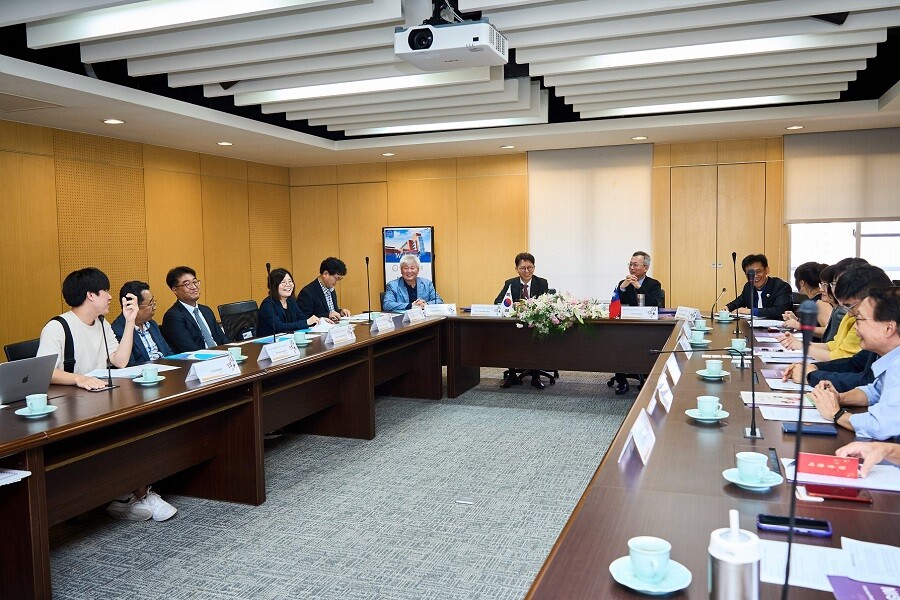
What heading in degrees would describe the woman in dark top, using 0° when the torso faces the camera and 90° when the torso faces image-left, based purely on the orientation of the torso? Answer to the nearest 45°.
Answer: approximately 315°

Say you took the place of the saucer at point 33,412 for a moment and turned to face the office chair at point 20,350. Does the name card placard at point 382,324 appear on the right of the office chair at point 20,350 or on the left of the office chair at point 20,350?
right

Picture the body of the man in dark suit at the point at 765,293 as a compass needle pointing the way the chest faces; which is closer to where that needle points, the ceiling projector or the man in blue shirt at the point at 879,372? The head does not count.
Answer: the ceiling projector

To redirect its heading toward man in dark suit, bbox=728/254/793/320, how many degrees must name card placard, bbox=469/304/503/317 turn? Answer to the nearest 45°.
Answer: approximately 90° to its left

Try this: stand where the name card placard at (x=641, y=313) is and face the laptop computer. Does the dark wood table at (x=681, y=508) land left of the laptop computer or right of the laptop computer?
left

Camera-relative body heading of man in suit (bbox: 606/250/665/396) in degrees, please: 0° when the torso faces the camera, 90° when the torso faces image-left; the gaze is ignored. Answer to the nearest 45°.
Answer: approximately 45°

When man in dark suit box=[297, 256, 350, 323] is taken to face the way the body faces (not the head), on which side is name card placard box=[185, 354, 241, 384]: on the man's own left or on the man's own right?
on the man's own right

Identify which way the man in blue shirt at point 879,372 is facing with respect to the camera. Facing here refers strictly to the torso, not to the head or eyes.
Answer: to the viewer's left

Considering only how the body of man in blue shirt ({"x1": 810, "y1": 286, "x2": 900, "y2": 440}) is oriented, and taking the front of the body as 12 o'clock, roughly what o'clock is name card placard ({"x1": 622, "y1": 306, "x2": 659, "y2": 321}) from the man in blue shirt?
The name card placard is roughly at 2 o'clock from the man in blue shirt.
